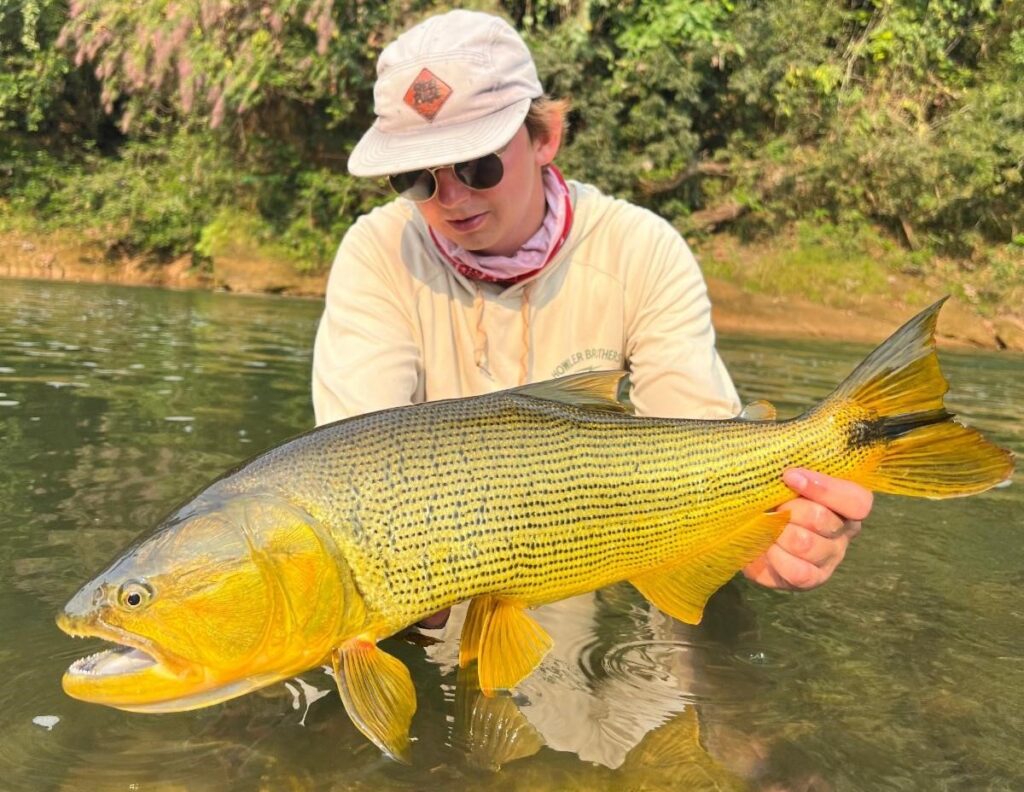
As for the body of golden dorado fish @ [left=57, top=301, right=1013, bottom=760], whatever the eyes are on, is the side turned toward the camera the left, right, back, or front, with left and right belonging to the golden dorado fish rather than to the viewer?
left

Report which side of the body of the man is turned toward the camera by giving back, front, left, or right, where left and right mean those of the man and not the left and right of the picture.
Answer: front
